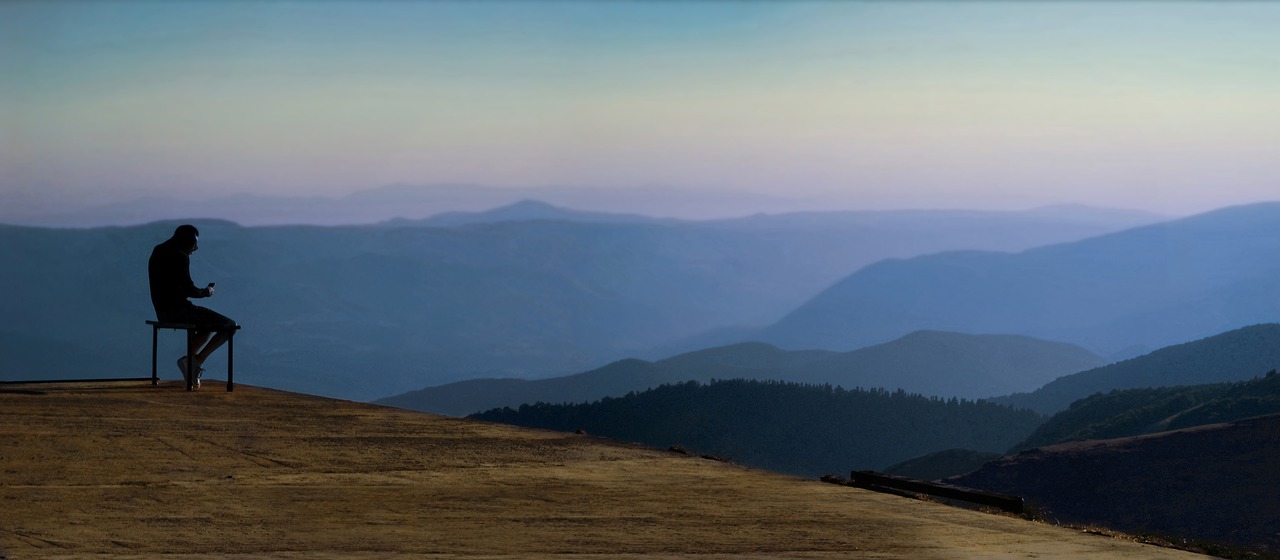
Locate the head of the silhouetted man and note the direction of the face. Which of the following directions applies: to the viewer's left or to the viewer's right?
to the viewer's right

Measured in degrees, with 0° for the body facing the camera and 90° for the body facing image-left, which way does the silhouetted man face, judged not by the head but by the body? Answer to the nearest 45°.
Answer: approximately 270°
